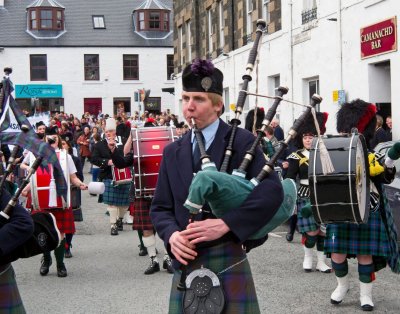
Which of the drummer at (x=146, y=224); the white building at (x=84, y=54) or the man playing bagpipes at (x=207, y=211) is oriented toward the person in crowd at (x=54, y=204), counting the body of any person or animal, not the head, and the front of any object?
the white building

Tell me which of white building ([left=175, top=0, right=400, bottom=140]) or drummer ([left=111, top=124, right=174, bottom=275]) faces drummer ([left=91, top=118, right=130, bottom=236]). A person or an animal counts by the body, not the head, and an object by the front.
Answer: the white building

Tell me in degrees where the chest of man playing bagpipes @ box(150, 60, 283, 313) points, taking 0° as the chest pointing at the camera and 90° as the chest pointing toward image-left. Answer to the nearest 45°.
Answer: approximately 45°

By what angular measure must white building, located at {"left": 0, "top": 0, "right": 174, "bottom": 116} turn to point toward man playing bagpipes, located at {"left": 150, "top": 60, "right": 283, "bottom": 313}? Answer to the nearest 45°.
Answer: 0° — it already faces them

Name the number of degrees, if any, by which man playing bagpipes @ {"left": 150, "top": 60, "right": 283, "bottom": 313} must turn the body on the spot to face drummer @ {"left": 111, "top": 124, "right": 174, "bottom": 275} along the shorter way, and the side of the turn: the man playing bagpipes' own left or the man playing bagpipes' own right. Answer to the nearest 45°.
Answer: approximately 135° to the man playing bagpipes' own right

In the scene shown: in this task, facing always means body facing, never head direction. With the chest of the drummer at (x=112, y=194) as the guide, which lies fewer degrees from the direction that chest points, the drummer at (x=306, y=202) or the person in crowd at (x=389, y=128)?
the drummer

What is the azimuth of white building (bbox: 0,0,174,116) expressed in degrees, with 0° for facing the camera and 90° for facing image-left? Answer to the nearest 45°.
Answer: approximately 0°

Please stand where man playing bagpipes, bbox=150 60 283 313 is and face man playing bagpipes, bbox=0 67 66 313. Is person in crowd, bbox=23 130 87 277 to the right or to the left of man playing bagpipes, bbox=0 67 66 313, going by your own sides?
right
